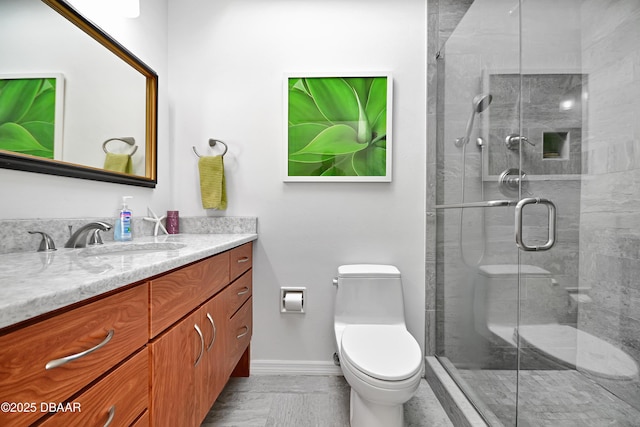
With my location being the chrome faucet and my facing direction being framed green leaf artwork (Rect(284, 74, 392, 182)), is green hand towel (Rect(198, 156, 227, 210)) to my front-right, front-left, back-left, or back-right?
front-left

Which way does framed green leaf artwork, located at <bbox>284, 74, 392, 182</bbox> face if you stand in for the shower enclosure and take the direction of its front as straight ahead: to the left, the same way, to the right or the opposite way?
to the left

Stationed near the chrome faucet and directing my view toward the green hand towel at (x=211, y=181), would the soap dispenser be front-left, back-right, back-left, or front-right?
front-left

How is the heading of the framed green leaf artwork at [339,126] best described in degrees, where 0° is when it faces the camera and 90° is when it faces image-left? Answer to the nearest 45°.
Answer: approximately 0°

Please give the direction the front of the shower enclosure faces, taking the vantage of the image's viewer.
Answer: facing the viewer and to the left of the viewer

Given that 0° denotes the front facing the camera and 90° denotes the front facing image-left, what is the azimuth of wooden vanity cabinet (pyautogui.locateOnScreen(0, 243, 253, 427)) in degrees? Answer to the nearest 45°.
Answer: approximately 315°

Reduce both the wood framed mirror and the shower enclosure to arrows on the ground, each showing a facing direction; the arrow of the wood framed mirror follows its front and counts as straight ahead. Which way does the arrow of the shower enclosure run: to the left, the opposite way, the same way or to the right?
the opposite way

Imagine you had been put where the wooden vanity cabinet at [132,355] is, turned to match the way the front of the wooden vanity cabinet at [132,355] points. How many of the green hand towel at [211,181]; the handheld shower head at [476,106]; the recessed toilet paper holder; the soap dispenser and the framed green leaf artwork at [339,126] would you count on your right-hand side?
0

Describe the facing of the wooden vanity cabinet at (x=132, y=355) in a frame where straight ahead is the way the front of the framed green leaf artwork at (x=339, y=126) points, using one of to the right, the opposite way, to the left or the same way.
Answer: to the left

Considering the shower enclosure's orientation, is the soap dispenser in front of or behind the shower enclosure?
in front

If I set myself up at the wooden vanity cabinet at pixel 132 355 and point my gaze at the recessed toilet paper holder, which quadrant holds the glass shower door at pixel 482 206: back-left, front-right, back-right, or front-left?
front-right

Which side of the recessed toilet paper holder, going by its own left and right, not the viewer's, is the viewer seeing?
front

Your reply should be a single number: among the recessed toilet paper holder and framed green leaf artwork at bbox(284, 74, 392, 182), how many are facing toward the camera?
2

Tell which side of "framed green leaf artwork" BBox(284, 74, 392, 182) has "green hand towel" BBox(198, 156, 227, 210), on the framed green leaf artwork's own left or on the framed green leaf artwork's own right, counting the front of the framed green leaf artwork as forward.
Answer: on the framed green leaf artwork's own right

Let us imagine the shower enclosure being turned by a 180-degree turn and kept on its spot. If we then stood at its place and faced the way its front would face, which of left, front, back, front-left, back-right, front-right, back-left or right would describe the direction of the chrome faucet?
back

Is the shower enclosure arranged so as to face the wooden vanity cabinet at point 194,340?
yes

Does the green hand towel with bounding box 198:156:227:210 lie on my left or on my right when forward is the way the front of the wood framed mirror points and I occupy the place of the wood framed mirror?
on my left
